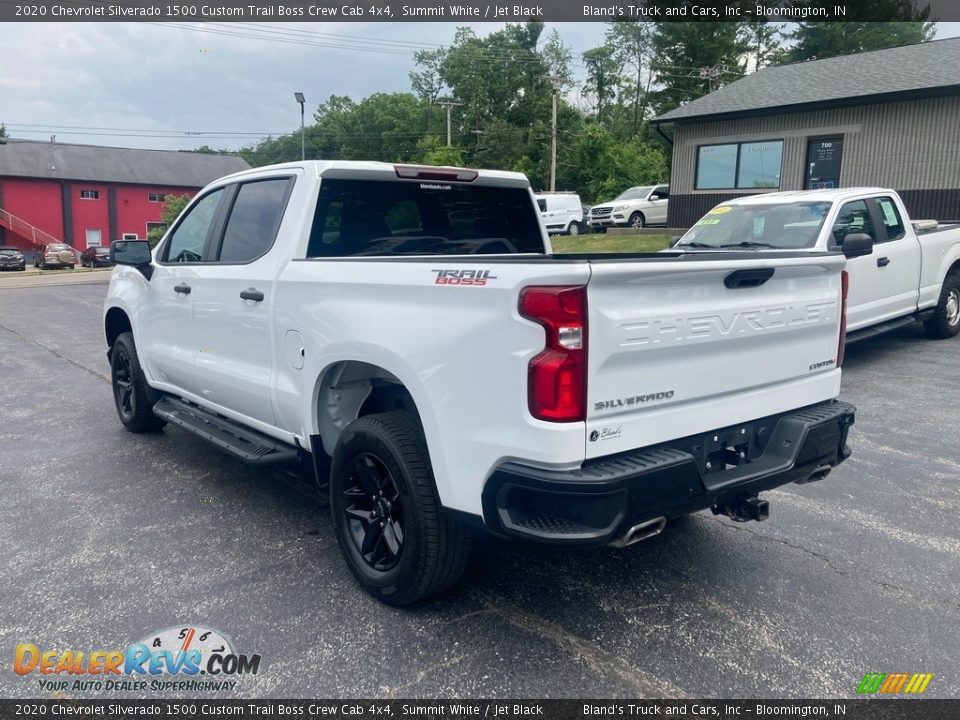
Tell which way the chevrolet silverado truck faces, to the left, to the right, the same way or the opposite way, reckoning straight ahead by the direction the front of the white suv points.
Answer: to the right

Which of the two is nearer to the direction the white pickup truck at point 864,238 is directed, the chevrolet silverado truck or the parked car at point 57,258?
the chevrolet silverado truck

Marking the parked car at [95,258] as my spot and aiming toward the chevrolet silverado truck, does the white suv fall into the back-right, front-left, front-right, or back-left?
front-left

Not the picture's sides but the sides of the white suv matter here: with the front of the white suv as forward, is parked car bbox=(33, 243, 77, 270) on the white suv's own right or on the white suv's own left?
on the white suv's own right

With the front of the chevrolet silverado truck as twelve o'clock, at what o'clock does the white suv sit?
The white suv is roughly at 2 o'clock from the chevrolet silverado truck.

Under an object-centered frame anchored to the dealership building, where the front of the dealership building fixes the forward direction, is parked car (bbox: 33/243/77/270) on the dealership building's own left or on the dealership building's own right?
on the dealership building's own right

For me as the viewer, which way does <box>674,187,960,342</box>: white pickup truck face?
facing the viewer and to the left of the viewer

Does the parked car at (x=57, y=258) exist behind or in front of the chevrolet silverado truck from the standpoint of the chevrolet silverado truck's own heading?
in front

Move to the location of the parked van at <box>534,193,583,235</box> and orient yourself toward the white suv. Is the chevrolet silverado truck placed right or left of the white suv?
right

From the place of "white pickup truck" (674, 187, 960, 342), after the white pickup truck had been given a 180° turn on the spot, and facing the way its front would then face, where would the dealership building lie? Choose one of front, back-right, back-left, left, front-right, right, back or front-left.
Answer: front-left

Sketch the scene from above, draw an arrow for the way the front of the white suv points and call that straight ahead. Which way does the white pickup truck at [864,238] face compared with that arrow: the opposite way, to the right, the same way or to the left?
the same way

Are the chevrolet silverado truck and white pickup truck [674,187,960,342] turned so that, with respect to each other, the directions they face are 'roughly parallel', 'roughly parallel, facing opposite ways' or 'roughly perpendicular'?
roughly perpendicular

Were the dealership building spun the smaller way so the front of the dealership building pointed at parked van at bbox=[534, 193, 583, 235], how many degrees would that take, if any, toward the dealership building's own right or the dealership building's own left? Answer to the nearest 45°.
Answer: approximately 90° to the dealership building's own right

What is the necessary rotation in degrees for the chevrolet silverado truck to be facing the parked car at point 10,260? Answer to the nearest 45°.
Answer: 0° — it already faces it

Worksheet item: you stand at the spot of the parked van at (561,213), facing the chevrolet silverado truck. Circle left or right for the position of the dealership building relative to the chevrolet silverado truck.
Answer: left

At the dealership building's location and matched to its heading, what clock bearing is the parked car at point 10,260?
The parked car is roughly at 2 o'clock from the dealership building.

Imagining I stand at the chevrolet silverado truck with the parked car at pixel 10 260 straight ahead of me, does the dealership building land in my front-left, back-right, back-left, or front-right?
front-right

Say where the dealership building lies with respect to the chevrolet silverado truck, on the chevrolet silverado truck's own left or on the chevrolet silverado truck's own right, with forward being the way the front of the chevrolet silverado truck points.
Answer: on the chevrolet silverado truck's own right

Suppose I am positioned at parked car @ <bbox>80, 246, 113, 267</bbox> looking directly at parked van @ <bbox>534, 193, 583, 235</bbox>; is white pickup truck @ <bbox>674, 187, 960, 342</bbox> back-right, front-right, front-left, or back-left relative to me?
front-right
